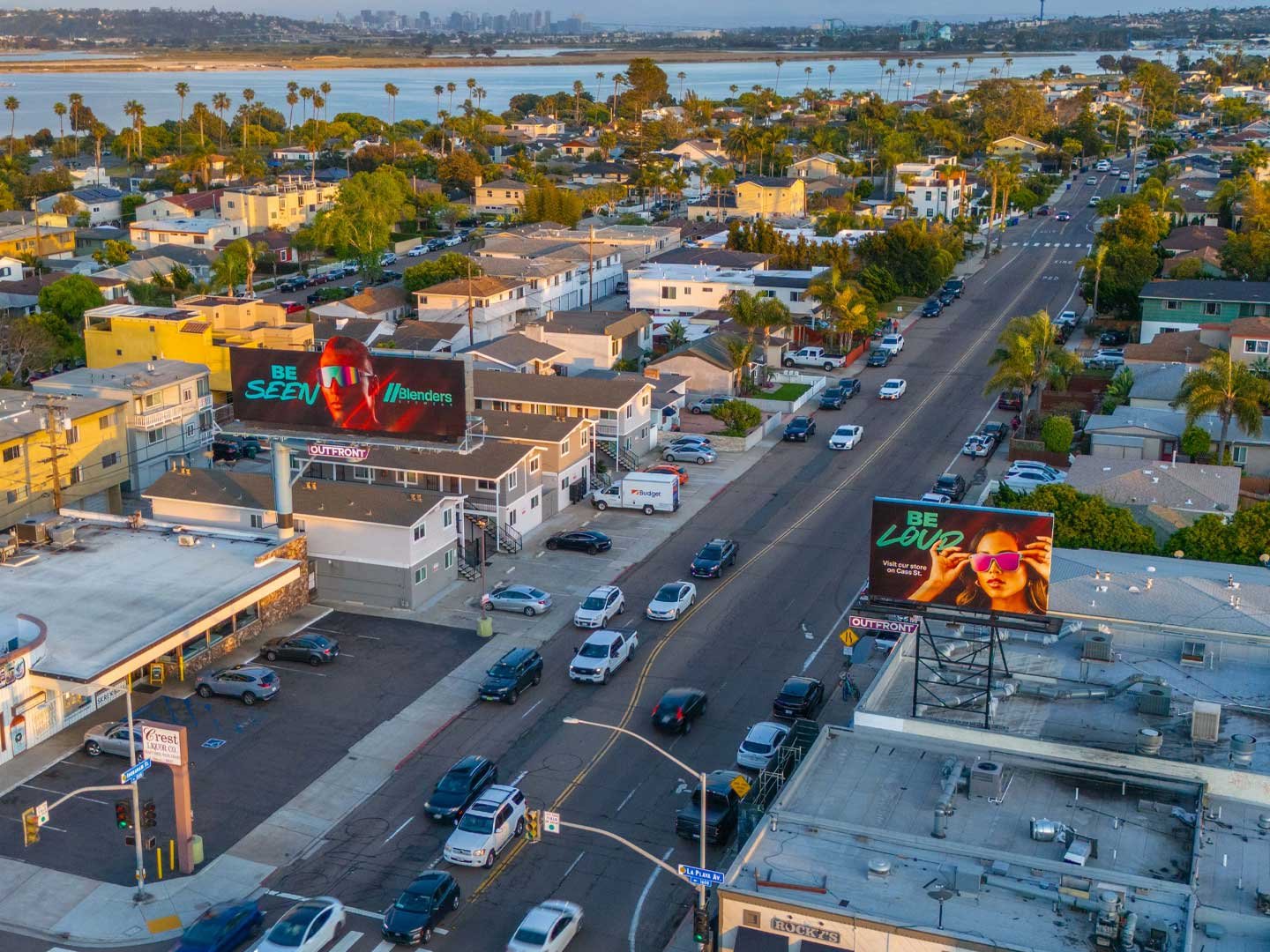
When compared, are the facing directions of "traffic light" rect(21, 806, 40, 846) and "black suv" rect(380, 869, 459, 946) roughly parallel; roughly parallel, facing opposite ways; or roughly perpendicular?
roughly perpendicular

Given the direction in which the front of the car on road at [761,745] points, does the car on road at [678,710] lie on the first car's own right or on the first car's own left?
on the first car's own left

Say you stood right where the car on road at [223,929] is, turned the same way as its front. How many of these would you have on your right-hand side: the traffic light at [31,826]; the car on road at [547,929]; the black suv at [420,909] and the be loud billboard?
1

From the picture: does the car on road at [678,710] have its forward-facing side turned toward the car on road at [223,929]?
no

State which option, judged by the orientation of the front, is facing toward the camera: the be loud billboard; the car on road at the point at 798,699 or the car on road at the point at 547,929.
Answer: the be loud billboard

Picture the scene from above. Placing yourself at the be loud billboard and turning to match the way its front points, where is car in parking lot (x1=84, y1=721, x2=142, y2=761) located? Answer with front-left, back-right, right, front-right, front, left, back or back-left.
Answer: right

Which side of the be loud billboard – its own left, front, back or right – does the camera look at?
front

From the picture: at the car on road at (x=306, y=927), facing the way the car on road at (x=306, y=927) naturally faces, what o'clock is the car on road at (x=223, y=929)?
the car on road at (x=223, y=929) is roughly at 2 o'clock from the car on road at (x=306, y=927).

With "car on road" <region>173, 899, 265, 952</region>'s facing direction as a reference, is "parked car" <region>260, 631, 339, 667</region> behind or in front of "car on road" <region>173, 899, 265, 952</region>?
behind

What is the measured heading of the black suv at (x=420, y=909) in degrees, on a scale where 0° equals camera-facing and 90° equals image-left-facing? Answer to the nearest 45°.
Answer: approximately 45°

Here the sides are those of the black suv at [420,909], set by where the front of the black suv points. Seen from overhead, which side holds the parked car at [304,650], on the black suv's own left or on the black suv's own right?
on the black suv's own right

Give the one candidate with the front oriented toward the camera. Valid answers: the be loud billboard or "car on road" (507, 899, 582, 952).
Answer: the be loud billboard

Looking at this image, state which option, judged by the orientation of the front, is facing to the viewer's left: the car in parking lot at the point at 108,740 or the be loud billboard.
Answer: the car in parking lot

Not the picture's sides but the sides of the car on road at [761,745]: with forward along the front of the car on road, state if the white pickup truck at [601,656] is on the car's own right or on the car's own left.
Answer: on the car's own left

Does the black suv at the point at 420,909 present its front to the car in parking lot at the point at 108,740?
no

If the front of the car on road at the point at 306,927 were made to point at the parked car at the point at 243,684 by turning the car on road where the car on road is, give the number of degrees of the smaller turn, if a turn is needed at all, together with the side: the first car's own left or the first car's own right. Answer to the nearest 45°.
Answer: approximately 135° to the first car's own right

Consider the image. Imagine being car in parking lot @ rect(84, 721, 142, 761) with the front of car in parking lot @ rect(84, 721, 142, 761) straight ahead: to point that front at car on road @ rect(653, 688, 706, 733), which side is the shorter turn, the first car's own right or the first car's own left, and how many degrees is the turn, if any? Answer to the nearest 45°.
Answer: approximately 180°

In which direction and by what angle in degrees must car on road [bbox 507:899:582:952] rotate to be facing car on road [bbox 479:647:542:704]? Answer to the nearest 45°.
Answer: approximately 45° to its left

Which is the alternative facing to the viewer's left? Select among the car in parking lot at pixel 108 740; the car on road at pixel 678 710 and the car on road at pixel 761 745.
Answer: the car in parking lot at pixel 108 740

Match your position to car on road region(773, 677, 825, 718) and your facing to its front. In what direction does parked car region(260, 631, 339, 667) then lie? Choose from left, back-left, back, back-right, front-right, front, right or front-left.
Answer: back-left

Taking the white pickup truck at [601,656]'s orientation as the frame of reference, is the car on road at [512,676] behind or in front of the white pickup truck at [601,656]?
in front
